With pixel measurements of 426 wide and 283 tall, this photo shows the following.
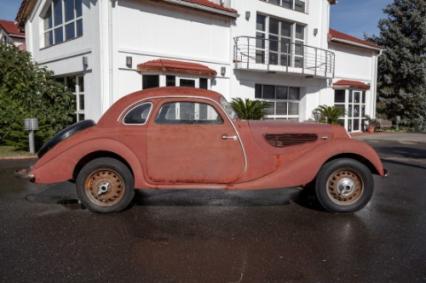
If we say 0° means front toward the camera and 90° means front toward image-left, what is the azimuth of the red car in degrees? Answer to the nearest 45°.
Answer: approximately 270°

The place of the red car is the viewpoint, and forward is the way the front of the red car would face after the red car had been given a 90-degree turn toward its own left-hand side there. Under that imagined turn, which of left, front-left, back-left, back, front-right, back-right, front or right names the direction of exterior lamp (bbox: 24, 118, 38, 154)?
front-left

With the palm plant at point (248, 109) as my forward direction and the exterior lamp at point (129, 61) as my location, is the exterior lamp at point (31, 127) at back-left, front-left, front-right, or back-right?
back-right

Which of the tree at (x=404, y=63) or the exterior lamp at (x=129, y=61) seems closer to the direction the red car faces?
the tree

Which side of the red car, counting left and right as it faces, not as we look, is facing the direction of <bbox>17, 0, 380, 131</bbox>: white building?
left

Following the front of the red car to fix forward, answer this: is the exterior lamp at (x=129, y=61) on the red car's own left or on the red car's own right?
on the red car's own left

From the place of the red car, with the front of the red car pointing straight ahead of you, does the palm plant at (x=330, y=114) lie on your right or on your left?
on your left

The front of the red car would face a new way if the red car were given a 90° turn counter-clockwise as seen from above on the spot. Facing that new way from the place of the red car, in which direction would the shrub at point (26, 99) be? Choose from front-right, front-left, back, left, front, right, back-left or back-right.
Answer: front-left
